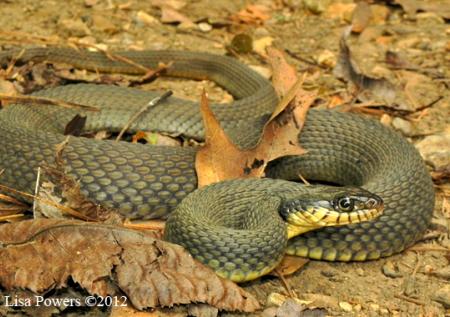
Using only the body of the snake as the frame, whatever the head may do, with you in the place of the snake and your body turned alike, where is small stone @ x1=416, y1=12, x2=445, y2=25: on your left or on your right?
on your left

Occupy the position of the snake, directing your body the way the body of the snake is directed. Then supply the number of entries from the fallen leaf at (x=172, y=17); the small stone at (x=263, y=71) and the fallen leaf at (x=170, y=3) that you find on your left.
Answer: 3

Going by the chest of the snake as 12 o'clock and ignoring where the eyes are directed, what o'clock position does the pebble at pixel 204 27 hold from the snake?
The pebble is roughly at 9 o'clock from the snake.

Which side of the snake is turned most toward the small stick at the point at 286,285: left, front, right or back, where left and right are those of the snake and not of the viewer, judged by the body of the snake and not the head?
right

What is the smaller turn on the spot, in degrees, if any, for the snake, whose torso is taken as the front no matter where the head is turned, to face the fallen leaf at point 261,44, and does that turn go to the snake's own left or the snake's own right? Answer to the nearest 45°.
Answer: approximately 90° to the snake's own left

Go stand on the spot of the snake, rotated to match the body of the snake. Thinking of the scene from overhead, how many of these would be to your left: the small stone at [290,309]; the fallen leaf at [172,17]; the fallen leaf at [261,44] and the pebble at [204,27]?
3

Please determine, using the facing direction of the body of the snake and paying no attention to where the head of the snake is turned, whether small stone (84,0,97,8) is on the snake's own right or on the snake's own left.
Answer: on the snake's own left

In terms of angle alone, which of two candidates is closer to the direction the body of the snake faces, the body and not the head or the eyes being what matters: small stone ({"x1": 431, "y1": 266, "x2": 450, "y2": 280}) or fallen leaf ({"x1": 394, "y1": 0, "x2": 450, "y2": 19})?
the small stone

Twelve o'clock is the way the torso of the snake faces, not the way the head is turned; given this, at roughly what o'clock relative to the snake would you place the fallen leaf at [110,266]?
The fallen leaf is roughly at 4 o'clock from the snake.

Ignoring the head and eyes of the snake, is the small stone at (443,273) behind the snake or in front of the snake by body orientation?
in front

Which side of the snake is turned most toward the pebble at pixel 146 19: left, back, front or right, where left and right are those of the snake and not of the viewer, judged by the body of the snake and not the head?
left

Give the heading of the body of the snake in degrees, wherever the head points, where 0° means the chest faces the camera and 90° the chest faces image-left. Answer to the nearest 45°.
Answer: approximately 270°

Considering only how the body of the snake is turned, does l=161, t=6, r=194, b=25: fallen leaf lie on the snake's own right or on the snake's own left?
on the snake's own left

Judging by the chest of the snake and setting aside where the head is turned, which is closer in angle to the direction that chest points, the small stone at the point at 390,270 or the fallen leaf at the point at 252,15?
the small stone

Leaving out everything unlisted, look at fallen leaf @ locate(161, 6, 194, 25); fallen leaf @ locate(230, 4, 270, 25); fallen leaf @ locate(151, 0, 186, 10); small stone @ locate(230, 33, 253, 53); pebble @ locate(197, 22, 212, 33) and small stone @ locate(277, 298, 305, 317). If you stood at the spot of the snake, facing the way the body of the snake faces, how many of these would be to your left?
5

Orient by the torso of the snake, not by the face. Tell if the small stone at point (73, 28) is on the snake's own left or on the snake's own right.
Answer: on the snake's own left
